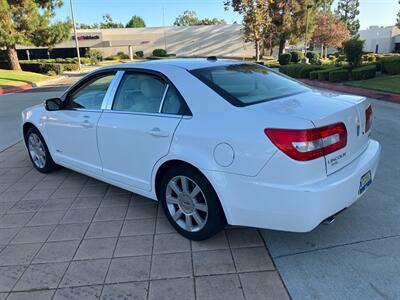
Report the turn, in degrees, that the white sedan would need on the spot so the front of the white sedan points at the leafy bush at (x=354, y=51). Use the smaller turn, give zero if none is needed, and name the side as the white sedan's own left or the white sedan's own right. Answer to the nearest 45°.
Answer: approximately 90° to the white sedan's own right

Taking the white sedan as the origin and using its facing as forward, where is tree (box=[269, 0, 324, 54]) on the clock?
The tree is roughly at 2 o'clock from the white sedan.

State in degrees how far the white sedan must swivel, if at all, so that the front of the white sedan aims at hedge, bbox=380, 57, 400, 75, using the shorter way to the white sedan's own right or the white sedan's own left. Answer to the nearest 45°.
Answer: approximately 90° to the white sedan's own right

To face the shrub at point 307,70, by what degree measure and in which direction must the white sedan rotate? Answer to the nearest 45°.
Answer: approximately 45° to its right

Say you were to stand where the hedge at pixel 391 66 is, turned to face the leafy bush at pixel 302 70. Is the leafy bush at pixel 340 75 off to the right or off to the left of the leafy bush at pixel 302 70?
left

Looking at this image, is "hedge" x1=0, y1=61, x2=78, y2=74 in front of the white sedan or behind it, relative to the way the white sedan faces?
in front

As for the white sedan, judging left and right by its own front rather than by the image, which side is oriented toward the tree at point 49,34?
front

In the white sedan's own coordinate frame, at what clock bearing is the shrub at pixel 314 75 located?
The shrub is roughly at 2 o'clock from the white sedan.

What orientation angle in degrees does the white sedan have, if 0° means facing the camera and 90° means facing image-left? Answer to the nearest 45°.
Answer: approximately 135°

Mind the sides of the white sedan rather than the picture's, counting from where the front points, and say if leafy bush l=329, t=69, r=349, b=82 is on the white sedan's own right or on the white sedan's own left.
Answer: on the white sedan's own right
